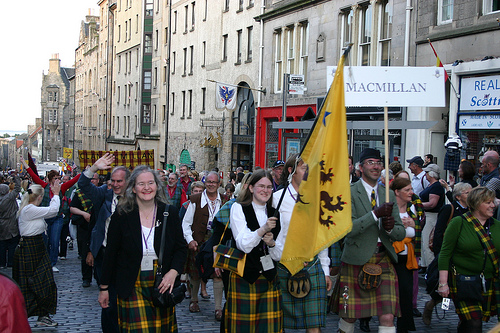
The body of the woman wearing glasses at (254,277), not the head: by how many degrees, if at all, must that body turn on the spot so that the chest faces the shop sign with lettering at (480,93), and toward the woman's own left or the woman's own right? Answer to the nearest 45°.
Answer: approximately 90° to the woman's own left

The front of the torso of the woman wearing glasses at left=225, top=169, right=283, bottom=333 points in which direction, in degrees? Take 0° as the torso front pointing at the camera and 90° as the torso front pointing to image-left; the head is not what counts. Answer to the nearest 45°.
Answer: approximately 315°

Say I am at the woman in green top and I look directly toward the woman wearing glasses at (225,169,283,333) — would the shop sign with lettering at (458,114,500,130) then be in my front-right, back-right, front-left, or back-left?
back-right
